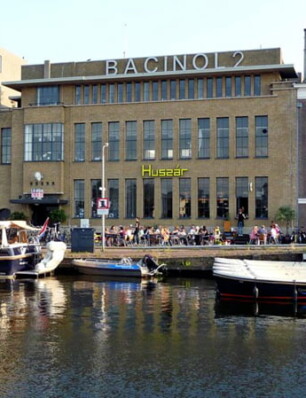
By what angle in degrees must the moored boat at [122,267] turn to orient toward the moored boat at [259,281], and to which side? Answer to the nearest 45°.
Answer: approximately 135° to its left

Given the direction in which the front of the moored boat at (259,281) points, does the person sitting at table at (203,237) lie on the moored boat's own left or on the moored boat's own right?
on the moored boat's own right

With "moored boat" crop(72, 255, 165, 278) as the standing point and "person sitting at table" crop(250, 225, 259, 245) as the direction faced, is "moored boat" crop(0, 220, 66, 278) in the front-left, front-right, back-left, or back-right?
back-left

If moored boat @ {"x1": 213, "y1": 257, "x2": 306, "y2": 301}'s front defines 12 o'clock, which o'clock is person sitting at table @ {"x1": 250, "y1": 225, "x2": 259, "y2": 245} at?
The person sitting at table is roughly at 3 o'clock from the moored boat.

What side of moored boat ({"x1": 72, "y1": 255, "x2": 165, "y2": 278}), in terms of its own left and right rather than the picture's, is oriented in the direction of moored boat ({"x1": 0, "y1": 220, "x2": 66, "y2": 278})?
front

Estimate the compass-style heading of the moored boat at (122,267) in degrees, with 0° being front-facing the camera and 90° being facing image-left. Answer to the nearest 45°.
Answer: approximately 90°

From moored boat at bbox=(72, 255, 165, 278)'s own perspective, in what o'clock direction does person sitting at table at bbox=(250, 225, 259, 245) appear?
The person sitting at table is roughly at 5 o'clock from the moored boat.

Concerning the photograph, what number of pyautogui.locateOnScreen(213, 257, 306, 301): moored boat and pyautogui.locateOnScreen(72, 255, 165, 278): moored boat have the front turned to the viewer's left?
2

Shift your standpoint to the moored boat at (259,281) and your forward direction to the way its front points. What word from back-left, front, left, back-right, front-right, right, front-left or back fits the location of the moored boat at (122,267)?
front-right

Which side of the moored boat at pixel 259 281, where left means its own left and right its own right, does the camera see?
left
